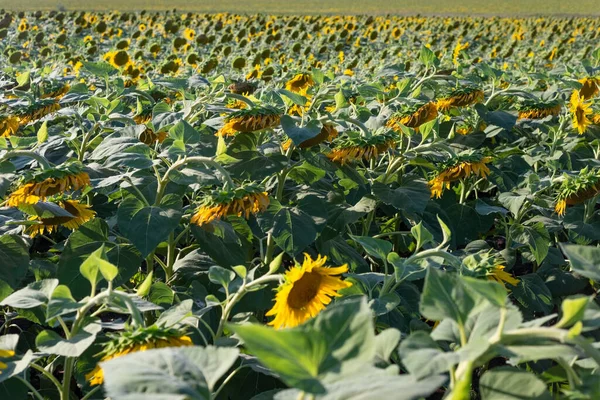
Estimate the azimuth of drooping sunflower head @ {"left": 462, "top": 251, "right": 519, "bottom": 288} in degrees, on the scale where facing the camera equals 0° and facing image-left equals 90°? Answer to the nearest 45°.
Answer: approximately 270°
